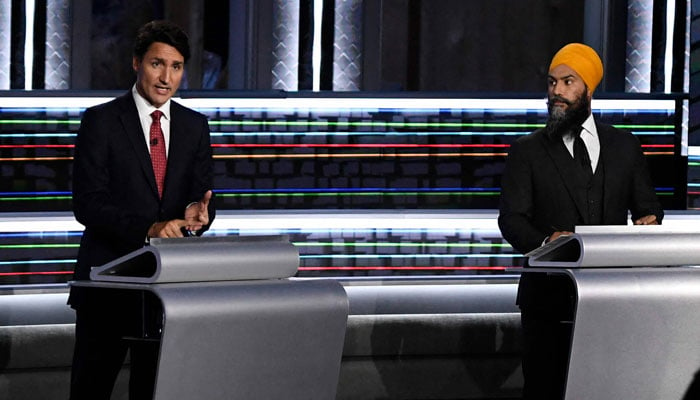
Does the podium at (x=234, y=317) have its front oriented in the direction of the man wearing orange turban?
no

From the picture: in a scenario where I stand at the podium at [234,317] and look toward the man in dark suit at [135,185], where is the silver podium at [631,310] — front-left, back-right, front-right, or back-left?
back-right

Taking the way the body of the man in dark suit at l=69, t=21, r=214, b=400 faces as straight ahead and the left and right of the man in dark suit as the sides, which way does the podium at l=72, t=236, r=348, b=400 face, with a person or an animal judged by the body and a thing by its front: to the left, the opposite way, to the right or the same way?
the same way

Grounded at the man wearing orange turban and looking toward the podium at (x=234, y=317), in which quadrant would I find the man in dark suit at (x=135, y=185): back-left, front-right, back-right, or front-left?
front-right

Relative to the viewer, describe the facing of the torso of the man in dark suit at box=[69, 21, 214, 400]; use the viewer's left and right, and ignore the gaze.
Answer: facing the viewer and to the right of the viewer

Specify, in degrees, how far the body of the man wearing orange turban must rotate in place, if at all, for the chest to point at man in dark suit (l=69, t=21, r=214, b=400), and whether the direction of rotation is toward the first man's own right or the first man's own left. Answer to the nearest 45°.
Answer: approximately 90° to the first man's own right

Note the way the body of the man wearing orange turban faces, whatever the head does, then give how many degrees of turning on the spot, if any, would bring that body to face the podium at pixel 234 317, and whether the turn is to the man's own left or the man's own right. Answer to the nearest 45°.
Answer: approximately 90° to the man's own right

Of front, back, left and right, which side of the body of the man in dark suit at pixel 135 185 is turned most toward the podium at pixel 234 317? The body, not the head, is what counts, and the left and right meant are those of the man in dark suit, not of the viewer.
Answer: front
